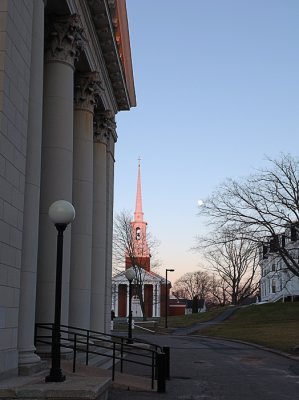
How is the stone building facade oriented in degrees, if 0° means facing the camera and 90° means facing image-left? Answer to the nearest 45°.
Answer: approximately 270°
